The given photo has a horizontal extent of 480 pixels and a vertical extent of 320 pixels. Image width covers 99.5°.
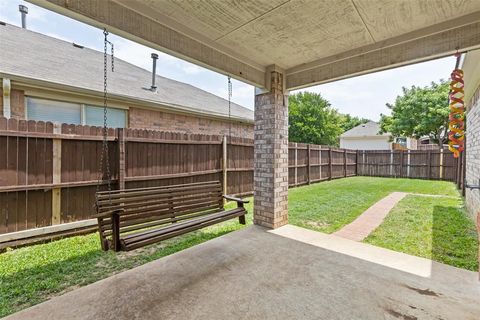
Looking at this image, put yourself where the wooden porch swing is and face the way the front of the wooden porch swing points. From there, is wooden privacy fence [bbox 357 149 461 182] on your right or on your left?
on your left

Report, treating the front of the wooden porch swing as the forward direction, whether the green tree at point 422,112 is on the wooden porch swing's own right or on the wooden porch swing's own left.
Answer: on the wooden porch swing's own left

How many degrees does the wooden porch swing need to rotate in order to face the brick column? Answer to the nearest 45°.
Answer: approximately 45° to its left

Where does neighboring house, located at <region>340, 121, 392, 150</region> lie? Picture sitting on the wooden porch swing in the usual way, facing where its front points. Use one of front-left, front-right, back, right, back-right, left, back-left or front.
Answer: left

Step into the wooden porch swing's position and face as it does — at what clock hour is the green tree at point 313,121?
The green tree is roughly at 9 o'clock from the wooden porch swing.

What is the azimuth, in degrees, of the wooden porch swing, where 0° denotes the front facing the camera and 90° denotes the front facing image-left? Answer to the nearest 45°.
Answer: approximately 315°

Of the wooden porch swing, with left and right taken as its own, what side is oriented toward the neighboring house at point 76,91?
back

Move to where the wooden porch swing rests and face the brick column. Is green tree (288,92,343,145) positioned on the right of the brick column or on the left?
left
